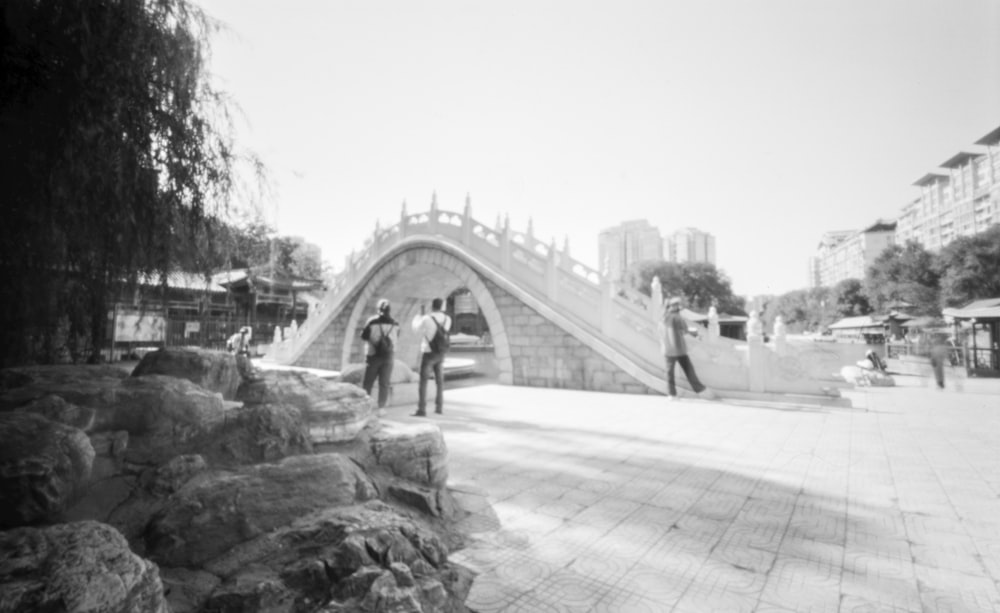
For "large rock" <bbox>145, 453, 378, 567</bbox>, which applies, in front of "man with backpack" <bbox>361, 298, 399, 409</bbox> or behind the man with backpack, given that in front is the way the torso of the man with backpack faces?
behind

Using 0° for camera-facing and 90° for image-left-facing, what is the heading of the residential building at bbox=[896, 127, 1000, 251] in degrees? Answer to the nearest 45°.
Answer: approximately 45°

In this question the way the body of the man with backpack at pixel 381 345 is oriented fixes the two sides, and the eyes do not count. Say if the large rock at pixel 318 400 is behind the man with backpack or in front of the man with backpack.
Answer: behind

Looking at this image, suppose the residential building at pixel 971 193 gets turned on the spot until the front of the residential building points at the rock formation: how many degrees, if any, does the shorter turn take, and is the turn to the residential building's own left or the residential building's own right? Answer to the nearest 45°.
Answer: approximately 45° to the residential building's own left

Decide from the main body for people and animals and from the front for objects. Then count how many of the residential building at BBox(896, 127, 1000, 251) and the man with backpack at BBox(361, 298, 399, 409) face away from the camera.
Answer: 1

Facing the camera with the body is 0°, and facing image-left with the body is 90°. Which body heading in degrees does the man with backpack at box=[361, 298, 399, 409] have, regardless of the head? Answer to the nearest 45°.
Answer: approximately 180°

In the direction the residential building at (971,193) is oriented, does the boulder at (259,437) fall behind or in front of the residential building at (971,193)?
in front

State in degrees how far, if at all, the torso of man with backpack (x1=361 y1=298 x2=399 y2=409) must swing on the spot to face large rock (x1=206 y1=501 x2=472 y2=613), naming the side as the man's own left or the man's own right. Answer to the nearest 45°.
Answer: approximately 180°

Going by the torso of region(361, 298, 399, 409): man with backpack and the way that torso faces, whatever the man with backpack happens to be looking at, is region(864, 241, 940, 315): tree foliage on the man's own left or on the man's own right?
on the man's own right

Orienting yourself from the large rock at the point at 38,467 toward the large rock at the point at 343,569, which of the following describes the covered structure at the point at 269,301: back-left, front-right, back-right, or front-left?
back-left

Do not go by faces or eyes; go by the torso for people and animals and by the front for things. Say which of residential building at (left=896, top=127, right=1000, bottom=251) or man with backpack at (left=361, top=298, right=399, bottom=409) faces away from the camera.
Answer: the man with backpack

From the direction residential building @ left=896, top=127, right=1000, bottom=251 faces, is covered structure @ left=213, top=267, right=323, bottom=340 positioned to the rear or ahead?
ahead

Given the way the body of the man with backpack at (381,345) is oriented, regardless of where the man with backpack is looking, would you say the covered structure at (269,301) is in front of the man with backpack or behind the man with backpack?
in front
